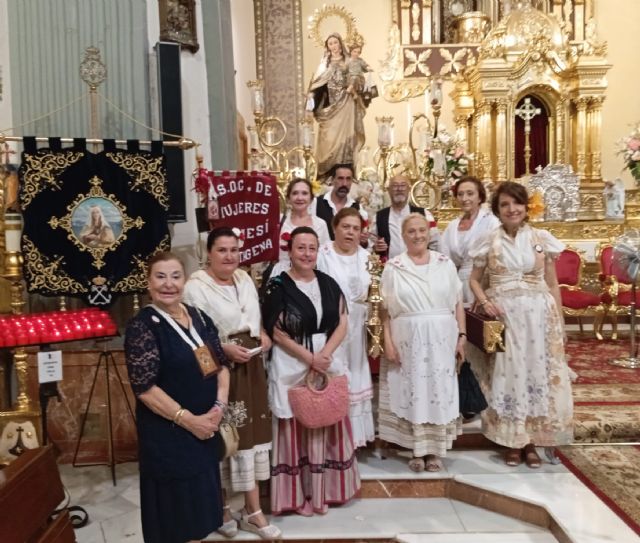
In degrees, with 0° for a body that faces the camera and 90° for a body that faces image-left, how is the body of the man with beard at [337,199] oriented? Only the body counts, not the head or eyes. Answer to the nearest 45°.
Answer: approximately 0°

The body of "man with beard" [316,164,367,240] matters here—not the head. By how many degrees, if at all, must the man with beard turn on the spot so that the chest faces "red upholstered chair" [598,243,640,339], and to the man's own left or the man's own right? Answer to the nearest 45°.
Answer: approximately 135° to the man's own left

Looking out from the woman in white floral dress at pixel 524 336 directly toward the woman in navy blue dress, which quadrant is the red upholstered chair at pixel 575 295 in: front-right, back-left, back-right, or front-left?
back-right

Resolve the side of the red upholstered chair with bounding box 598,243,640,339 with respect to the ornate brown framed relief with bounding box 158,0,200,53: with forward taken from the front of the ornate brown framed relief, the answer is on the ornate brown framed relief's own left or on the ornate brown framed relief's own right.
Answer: on the ornate brown framed relief's own left

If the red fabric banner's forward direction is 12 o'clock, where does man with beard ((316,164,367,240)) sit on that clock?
The man with beard is roughly at 8 o'clock from the red fabric banner.

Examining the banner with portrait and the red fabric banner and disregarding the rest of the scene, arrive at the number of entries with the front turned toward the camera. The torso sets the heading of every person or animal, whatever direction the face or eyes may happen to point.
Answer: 2

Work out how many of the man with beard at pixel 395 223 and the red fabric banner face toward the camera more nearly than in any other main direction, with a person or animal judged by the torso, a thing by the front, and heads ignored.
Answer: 2

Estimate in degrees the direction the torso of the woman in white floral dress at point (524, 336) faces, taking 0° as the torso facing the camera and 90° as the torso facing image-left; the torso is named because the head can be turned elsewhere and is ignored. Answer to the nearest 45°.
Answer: approximately 0°

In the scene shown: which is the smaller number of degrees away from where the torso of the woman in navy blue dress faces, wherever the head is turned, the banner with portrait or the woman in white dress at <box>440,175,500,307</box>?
the woman in white dress

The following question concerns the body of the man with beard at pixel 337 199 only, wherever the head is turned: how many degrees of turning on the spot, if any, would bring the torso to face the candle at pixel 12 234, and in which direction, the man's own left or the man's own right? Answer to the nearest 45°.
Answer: approximately 45° to the man's own right
